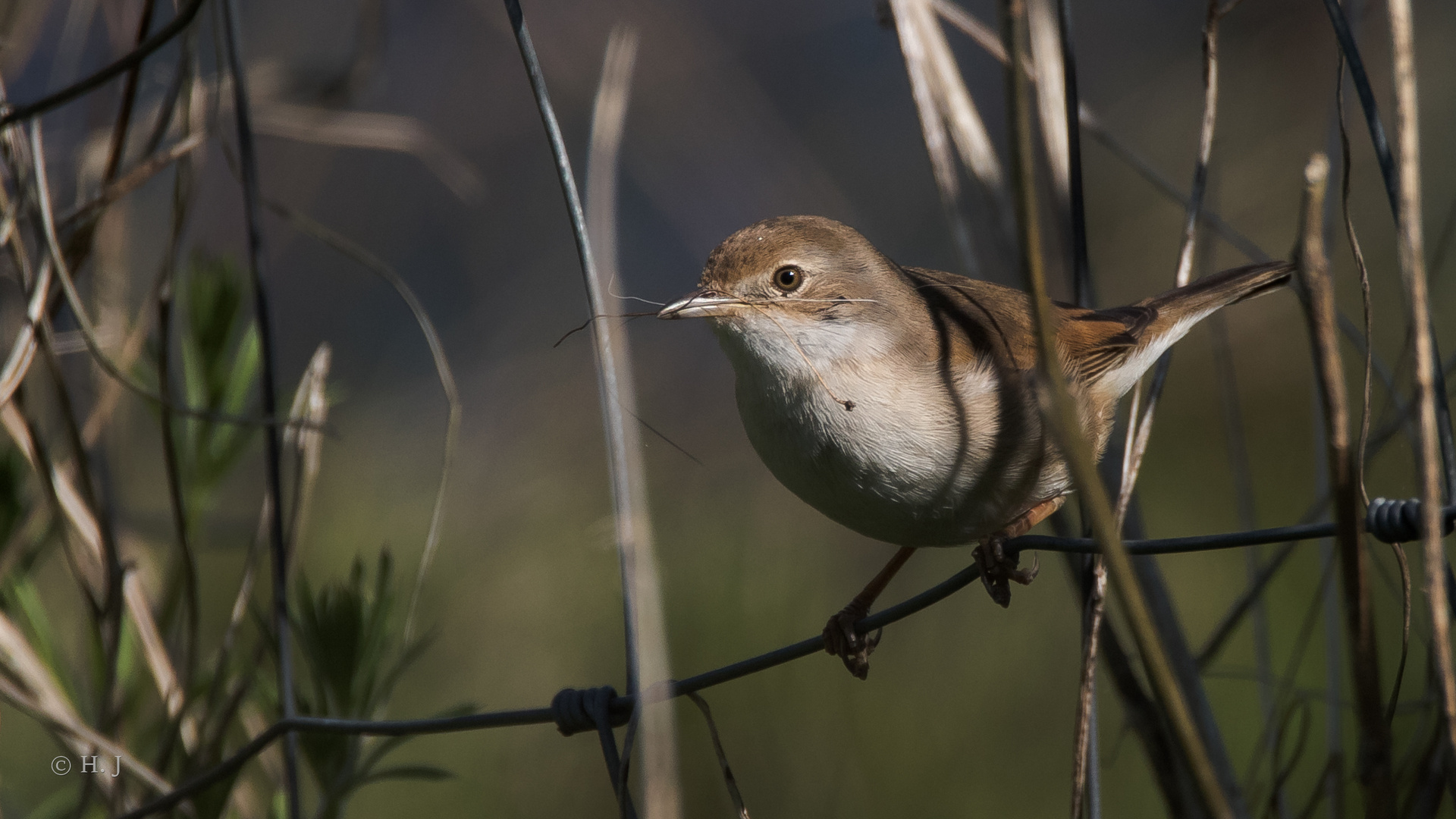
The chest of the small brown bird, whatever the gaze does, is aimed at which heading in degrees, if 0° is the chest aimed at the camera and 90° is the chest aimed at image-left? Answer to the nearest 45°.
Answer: approximately 45°

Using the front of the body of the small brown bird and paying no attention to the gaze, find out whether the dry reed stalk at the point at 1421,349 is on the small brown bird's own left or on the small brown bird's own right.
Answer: on the small brown bird's own left

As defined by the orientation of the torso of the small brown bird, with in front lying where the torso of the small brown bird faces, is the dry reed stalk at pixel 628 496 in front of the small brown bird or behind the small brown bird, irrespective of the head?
in front

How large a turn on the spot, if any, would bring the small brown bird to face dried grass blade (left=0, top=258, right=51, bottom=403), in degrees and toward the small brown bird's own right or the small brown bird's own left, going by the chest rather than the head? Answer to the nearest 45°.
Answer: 0° — it already faces it

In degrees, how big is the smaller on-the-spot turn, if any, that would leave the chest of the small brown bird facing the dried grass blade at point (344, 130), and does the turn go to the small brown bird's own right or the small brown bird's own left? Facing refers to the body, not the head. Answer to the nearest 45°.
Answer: approximately 45° to the small brown bird's own right

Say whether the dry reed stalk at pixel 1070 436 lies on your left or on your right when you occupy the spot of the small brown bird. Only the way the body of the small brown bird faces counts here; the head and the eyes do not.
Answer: on your left

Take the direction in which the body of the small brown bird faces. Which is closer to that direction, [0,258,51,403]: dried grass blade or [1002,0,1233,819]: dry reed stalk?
the dried grass blade

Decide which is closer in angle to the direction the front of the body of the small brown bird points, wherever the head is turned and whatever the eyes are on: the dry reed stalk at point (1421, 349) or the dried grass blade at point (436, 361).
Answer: the dried grass blade
